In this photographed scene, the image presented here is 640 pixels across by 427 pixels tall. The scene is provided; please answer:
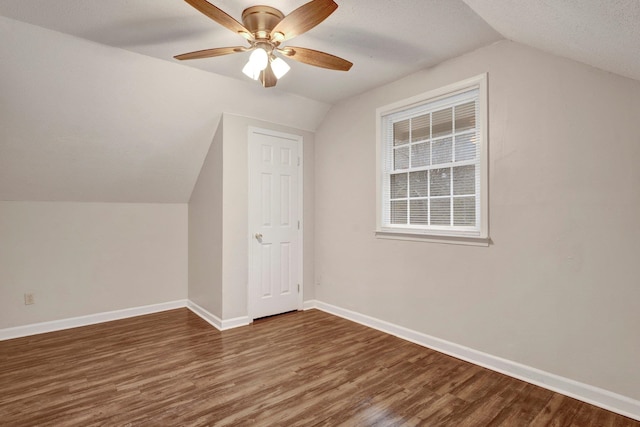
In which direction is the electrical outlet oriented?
toward the camera

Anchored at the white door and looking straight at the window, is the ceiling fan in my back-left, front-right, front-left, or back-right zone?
front-right

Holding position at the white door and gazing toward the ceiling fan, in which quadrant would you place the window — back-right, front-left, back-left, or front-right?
front-left

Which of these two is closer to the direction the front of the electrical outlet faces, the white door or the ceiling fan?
the ceiling fan

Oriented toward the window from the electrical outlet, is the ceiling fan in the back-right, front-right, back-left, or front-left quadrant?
front-right

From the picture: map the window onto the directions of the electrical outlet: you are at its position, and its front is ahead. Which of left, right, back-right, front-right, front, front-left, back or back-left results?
front-left

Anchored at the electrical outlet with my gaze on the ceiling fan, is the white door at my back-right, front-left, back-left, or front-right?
front-left

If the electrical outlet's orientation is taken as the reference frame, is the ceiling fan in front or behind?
in front

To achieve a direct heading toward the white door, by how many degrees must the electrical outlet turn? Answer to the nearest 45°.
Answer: approximately 45° to its left
